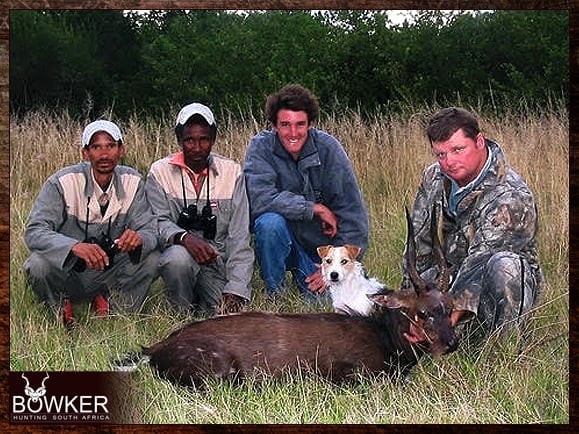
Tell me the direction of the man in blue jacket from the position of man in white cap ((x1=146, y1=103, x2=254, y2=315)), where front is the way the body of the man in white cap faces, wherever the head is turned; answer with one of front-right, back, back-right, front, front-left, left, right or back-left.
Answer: left

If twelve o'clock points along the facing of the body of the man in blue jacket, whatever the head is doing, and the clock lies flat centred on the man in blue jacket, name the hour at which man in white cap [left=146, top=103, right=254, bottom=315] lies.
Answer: The man in white cap is roughly at 3 o'clock from the man in blue jacket.

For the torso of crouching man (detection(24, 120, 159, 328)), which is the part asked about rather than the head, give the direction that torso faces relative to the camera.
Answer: toward the camera

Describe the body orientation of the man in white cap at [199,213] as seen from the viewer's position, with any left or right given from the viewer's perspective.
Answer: facing the viewer

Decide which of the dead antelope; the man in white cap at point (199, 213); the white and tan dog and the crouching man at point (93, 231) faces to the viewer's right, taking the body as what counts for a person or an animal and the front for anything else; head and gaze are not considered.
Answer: the dead antelope

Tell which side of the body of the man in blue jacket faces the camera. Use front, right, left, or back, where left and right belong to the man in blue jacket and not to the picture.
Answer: front

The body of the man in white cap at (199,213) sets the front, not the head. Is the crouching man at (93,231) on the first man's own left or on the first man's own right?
on the first man's own right

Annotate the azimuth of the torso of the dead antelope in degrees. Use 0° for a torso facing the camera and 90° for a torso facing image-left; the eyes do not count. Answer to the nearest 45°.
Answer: approximately 270°

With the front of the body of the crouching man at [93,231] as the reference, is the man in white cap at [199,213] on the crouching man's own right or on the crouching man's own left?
on the crouching man's own left

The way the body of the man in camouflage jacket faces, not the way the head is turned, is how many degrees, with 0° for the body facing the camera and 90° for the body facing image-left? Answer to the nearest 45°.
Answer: approximately 45°
